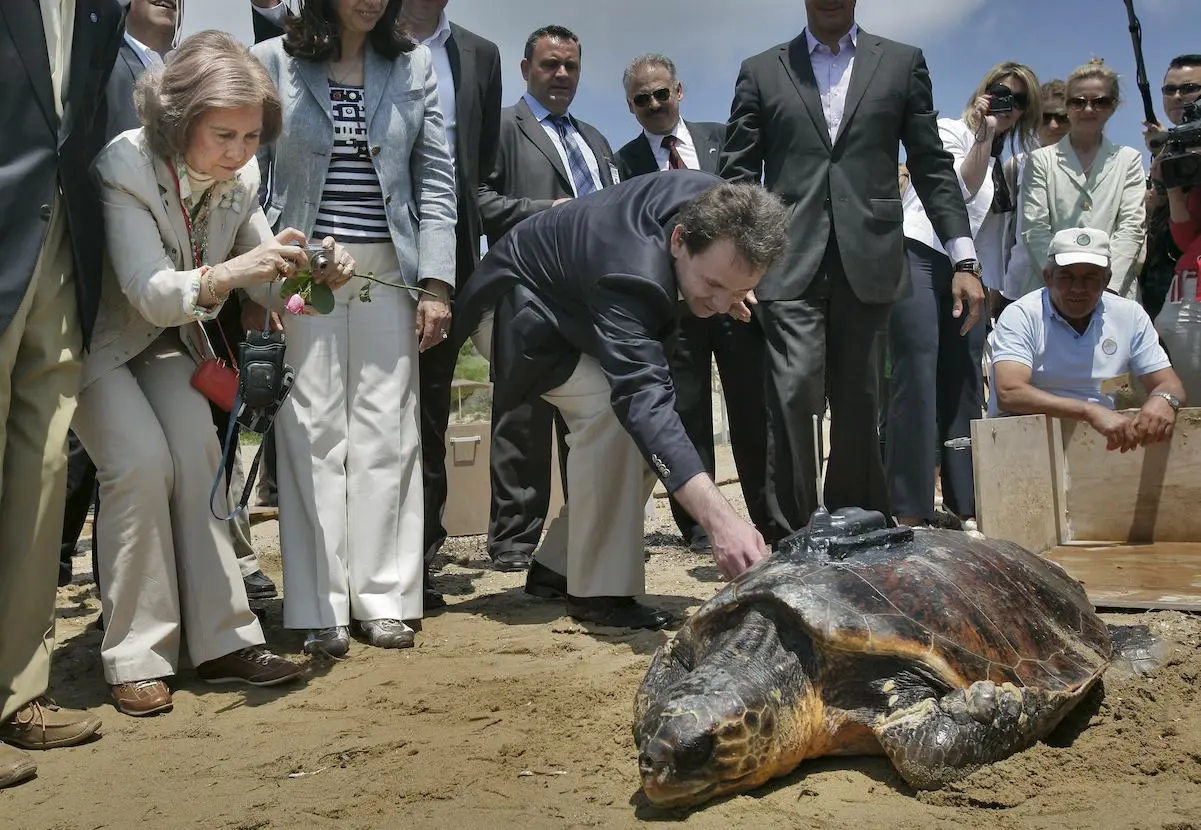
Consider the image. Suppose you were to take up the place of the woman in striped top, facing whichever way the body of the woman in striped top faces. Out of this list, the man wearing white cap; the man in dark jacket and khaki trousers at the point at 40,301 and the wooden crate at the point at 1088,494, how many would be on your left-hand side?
2

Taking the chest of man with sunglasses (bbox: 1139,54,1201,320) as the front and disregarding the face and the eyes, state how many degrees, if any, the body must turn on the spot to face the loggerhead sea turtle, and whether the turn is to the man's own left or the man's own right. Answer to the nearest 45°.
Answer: approximately 45° to the man's own left

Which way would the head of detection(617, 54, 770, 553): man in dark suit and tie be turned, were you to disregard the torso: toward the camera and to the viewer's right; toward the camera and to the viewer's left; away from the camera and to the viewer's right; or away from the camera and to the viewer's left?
toward the camera and to the viewer's right

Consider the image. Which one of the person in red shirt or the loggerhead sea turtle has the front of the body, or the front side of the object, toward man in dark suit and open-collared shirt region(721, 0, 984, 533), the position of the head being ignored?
the person in red shirt

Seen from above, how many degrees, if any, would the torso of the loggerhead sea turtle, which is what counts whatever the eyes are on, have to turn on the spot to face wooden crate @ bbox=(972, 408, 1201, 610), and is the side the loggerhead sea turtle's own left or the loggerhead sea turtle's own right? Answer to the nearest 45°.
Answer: approximately 135° to the loggerhead sea turtle's own right

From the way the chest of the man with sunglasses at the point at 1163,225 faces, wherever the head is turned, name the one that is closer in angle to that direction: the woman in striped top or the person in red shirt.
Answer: the woman in striped top

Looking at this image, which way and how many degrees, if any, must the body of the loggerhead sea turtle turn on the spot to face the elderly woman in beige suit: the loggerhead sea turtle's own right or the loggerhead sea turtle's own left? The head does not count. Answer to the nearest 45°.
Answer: approximately 45° to the loggerhead sea turtle's own right

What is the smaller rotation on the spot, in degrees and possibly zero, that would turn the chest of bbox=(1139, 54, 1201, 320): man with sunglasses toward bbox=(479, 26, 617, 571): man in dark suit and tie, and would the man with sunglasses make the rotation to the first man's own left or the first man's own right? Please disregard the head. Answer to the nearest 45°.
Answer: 0° — they already face them

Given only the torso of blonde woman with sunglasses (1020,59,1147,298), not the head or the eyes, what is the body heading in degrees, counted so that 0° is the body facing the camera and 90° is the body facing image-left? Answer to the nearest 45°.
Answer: approximately 0°
